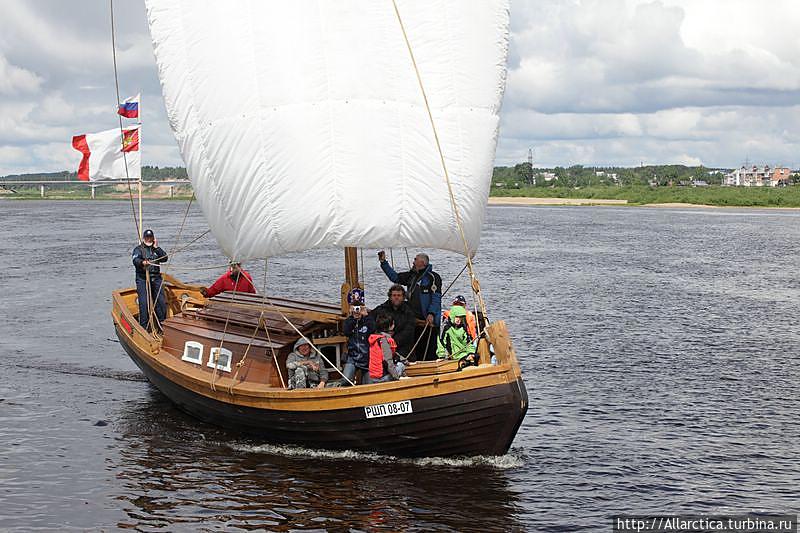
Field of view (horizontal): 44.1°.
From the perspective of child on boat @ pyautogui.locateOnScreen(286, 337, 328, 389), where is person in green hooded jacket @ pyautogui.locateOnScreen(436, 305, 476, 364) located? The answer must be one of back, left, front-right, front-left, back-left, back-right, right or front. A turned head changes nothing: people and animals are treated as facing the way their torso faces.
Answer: left

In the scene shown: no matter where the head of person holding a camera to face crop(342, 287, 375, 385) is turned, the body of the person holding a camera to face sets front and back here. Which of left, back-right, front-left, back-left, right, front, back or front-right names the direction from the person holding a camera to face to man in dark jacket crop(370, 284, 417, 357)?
back-left

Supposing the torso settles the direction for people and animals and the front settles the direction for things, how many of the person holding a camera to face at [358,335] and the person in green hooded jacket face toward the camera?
2

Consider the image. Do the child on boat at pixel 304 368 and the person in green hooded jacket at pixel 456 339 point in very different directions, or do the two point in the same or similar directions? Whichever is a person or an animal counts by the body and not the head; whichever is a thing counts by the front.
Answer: same or similar directions

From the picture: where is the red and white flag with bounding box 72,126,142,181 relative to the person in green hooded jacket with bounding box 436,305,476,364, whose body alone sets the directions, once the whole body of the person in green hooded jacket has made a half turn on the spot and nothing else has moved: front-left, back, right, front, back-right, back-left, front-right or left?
front-left

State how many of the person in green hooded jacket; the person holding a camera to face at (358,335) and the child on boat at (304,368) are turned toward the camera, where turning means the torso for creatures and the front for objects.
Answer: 3

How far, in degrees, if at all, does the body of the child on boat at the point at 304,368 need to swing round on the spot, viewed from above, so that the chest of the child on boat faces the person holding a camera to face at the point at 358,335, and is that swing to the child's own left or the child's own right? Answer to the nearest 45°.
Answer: approximately 90° to the child's own left

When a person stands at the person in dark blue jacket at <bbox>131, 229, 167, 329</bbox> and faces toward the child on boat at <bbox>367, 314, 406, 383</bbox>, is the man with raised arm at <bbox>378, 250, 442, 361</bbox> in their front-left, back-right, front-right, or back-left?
front-left

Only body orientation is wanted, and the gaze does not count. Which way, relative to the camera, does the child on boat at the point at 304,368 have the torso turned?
toward the camera

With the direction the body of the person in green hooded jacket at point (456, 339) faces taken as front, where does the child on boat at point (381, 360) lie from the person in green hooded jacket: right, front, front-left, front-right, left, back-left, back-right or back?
front-right

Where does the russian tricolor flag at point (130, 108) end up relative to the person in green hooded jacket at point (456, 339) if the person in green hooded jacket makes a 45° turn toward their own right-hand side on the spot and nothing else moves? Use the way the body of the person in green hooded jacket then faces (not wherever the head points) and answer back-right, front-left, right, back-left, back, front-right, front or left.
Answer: right

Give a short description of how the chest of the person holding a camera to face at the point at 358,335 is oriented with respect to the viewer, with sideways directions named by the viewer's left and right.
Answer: facing the viewer
